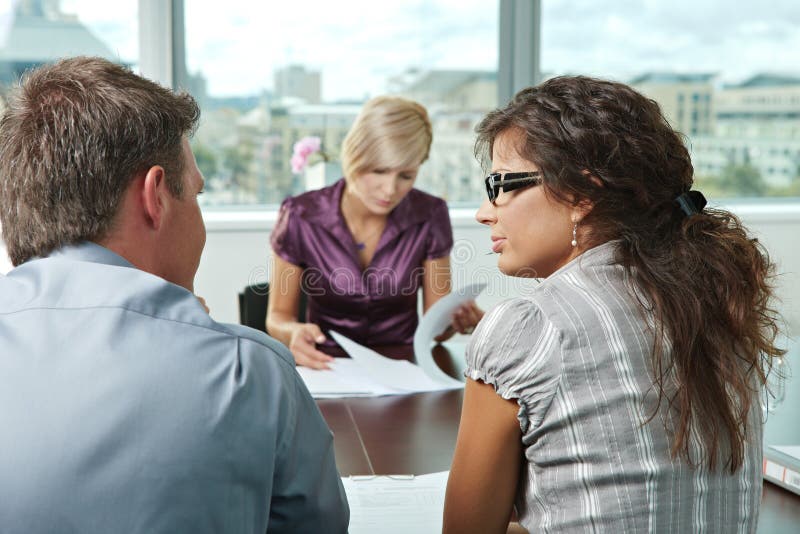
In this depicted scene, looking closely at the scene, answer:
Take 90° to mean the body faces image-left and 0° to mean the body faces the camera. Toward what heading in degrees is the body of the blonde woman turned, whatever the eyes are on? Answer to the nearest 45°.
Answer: approximately 0°

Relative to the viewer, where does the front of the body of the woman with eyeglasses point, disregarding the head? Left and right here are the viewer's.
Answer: facing away from the viewer and to the left of the viewer

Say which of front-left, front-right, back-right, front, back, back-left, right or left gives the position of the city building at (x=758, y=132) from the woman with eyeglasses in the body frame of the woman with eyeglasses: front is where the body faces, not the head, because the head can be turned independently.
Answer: front-right

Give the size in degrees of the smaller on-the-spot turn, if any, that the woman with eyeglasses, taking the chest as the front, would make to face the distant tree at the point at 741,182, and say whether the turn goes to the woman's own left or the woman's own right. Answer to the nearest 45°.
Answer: approximately 45° to the woman's own right

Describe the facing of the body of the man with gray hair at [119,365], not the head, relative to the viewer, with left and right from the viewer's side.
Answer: facing away from the viewer and to the right of the viewer

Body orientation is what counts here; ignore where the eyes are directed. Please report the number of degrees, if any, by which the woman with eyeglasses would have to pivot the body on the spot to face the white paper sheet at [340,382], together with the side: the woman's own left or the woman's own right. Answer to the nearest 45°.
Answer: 0° — they already face it

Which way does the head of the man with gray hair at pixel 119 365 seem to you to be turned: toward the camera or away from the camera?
away from the camera

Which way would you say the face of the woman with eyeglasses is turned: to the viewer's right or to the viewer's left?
to the viewer's left

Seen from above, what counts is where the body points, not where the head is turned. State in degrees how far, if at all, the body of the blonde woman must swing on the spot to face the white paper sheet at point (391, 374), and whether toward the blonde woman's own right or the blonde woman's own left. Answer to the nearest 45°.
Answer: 0° — they already face it

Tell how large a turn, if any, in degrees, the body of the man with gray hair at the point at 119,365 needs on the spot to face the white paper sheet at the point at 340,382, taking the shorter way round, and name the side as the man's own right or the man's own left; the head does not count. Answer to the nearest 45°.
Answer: approximately 45° to the man's own right
